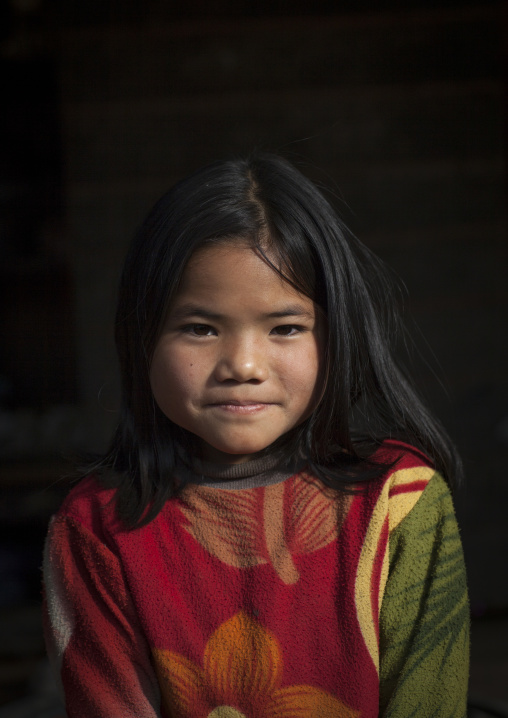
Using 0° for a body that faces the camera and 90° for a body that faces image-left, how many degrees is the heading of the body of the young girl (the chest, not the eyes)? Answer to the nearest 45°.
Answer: approximately 0°
